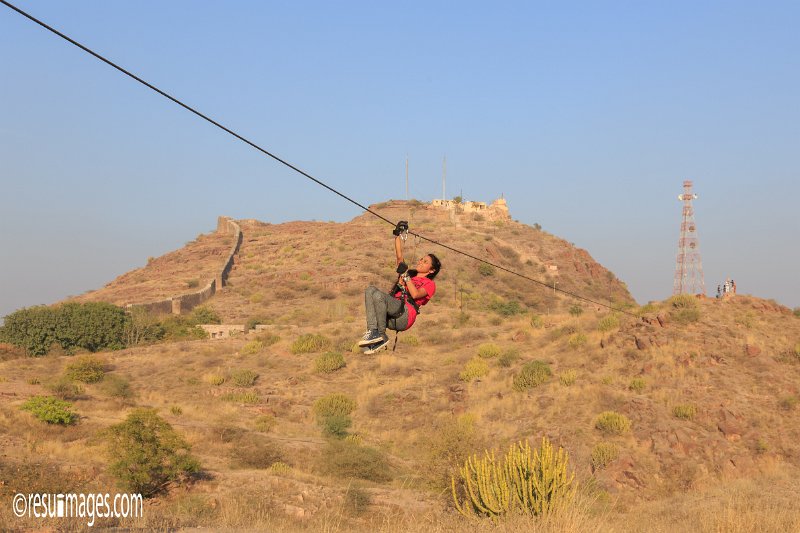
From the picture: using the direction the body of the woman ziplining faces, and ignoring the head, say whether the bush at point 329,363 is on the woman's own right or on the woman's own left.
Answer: on the woman's own right

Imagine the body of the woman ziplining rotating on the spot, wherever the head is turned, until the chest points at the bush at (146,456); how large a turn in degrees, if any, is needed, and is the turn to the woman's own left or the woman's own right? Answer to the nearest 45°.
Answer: approximately 45° to the woman's own right

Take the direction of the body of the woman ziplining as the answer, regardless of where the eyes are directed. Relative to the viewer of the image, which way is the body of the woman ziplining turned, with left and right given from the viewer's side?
facing to the left of the viewer
